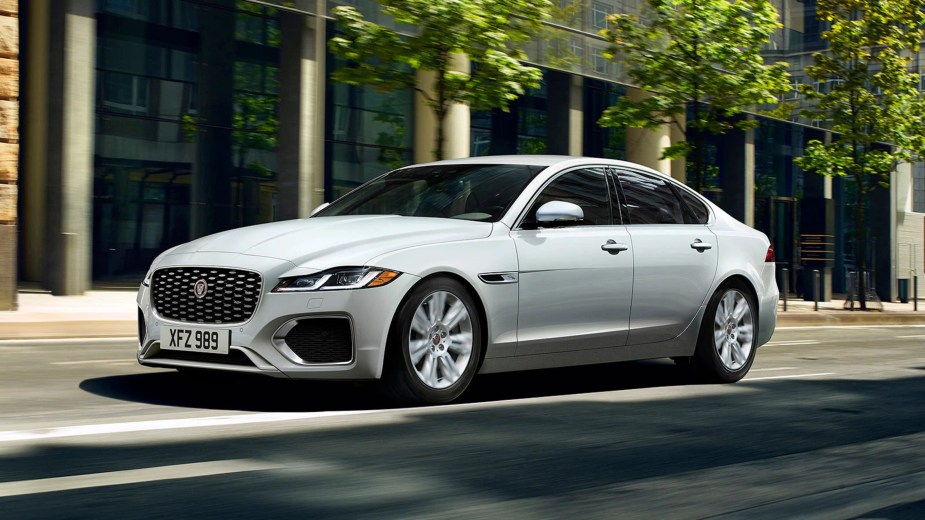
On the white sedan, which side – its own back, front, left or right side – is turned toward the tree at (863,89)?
back

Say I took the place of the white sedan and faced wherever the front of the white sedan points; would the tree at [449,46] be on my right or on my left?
on my right

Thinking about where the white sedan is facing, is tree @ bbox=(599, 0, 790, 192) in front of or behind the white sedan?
behind

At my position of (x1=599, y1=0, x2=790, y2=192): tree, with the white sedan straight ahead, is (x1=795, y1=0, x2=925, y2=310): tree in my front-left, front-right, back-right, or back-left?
back-left

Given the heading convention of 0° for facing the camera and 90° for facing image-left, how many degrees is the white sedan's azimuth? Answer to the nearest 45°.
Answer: approximately 45°
